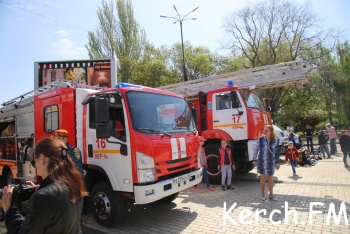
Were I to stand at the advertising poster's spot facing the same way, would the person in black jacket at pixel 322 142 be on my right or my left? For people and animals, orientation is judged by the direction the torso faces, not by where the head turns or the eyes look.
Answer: on my left

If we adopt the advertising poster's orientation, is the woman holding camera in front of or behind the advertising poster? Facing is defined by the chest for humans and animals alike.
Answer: in front

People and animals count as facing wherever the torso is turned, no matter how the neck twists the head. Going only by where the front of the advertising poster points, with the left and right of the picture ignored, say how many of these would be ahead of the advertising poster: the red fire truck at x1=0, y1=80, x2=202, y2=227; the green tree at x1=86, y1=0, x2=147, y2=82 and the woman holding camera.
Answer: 2

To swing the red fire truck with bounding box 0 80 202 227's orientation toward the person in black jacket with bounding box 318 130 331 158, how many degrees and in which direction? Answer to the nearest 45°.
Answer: approximately 90° to its left

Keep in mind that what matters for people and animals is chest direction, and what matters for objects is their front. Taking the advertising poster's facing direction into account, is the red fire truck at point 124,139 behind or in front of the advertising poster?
in front

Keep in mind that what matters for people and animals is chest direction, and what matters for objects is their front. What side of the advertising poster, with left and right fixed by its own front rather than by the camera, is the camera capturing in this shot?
front

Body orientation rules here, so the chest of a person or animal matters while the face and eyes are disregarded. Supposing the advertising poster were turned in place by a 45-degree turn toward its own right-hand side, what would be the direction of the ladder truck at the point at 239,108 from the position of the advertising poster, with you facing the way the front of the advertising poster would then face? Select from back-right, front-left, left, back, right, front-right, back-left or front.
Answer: left

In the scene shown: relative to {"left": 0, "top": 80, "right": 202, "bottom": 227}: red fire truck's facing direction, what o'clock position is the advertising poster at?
The advertising poster is roughly at 7 o'clock from the red fire truck.

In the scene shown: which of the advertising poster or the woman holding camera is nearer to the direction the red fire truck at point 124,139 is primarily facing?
the woman holding camera

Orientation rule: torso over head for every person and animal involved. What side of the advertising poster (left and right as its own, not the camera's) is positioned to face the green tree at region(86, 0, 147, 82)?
back

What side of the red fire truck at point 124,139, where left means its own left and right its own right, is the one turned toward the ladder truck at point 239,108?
left

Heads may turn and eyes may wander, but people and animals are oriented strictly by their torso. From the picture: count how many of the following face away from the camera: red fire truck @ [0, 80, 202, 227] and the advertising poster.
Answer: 0

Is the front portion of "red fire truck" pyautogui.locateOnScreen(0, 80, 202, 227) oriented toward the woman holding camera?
no
